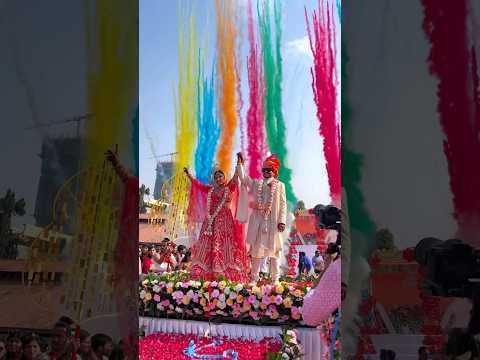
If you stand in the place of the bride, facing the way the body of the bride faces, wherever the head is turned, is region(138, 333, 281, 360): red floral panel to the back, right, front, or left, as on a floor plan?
front

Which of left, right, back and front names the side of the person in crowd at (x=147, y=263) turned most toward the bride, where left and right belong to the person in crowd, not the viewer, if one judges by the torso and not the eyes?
front

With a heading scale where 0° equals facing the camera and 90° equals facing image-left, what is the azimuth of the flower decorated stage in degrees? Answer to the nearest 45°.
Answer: approximately 0°
